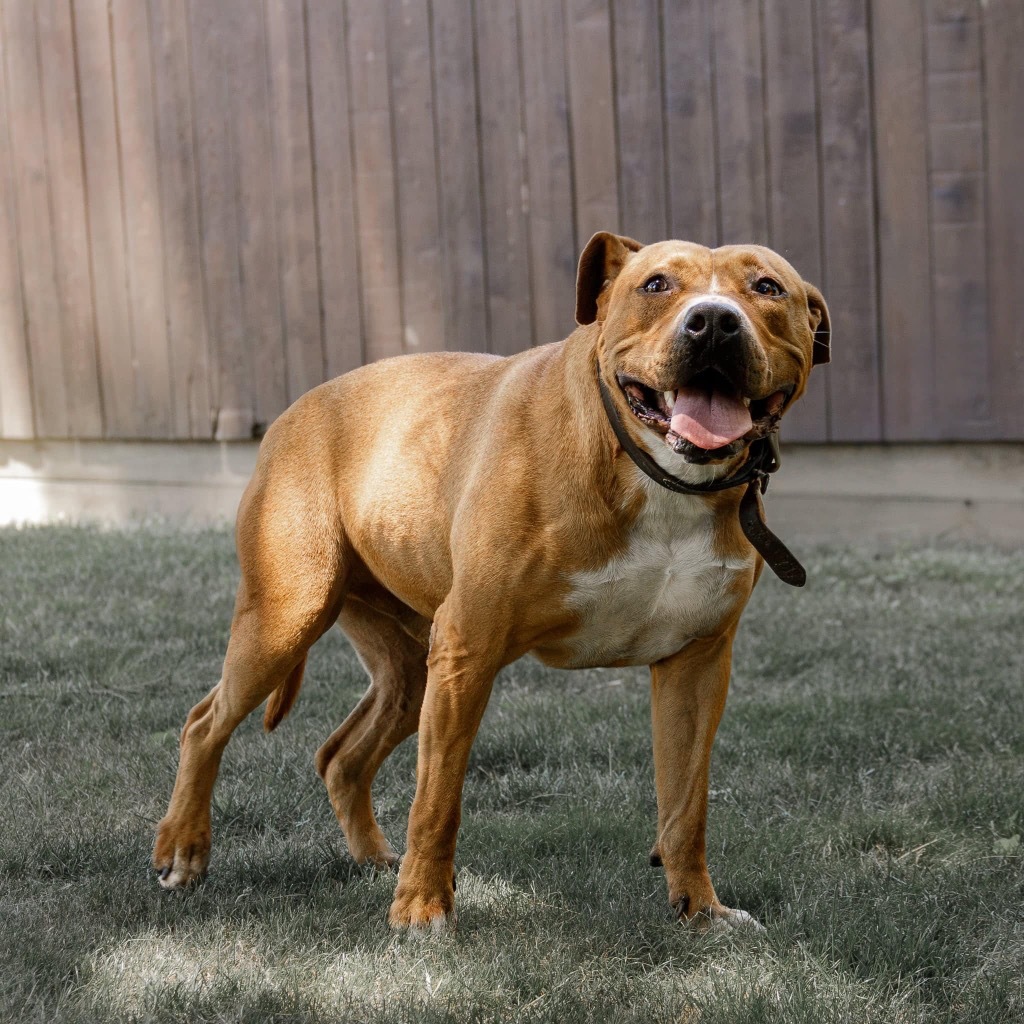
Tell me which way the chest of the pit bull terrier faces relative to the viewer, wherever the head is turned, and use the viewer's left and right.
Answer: facing the viewer and to the right of the viewer

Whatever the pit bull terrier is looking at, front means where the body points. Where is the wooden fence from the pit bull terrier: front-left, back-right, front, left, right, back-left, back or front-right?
back-left
